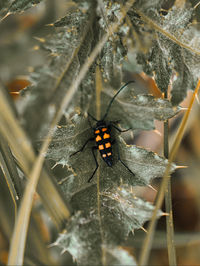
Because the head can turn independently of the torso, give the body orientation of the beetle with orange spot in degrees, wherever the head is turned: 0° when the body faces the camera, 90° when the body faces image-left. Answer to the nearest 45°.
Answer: approximately 180°
